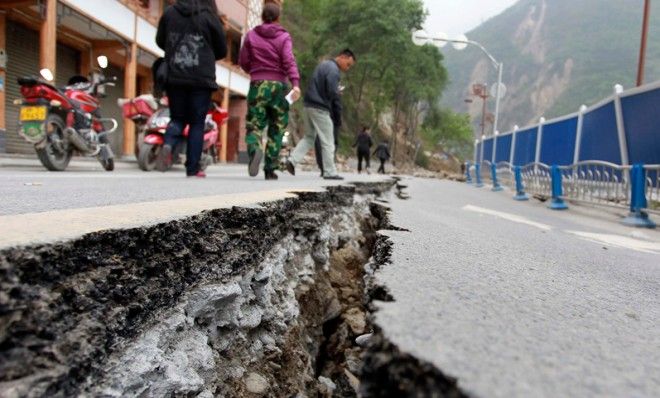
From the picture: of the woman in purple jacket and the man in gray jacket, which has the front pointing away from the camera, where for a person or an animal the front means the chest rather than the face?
the woman in purple jacket

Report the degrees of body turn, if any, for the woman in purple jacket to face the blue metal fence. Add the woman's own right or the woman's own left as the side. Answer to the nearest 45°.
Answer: approximately 90° to the woman's own right

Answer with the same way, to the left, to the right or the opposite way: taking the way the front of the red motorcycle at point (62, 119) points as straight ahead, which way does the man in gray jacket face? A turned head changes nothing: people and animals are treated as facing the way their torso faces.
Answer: to the right

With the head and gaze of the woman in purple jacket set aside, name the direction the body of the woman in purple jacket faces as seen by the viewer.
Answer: away from the camera

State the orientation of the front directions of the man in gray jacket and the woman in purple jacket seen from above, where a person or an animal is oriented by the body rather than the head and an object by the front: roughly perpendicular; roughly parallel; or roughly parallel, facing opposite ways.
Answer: roughly perpendicular

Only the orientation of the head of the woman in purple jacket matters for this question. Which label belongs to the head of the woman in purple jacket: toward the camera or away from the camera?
away from the camera
